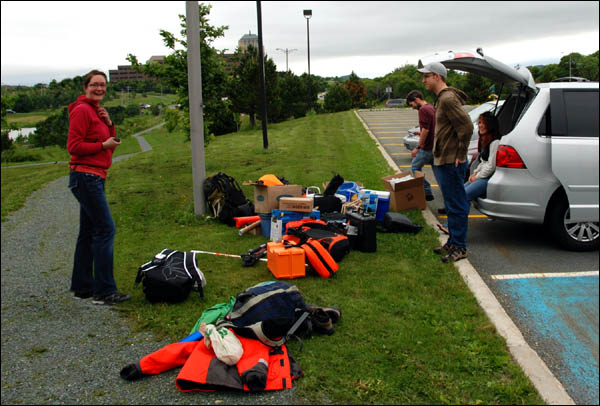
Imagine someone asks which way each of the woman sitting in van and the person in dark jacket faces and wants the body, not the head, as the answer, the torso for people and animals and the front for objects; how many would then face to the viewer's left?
2

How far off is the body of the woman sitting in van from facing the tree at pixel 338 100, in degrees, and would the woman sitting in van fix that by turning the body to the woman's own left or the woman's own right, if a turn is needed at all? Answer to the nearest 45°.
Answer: approximately 90° to the woman's own right

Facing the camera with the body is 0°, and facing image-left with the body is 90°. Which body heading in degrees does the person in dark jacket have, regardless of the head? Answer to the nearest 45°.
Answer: approximately 90°

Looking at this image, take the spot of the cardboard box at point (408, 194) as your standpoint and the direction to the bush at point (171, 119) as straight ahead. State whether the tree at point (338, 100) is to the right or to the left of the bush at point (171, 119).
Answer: right

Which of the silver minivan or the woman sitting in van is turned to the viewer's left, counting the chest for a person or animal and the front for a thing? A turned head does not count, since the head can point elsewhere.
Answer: the woman sitting in van

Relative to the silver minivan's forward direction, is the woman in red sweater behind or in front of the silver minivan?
behind

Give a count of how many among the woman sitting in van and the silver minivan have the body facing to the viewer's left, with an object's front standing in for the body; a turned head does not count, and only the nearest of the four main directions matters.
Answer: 1

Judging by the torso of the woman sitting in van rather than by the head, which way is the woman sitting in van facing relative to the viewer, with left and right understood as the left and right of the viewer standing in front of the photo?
facing to the left of the viewer

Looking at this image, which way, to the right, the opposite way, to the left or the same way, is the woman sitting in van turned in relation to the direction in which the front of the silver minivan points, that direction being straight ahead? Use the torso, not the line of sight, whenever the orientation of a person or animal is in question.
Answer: the opposite way

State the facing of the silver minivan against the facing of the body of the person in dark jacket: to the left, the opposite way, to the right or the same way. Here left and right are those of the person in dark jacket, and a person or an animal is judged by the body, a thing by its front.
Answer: the opposite way

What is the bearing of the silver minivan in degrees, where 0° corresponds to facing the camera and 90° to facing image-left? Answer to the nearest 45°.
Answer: approximately 270°
